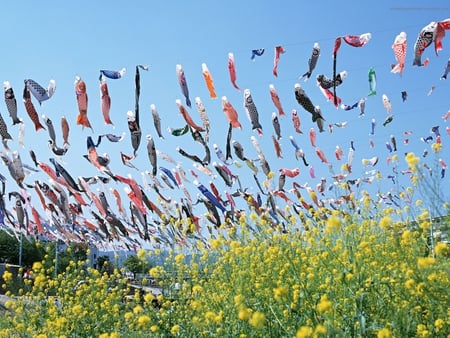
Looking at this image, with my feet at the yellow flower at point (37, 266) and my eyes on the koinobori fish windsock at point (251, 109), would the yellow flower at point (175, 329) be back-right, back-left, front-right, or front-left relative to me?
back-right

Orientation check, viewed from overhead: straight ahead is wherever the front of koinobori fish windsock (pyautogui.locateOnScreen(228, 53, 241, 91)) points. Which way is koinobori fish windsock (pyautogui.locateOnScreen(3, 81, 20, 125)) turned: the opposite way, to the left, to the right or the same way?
the same way

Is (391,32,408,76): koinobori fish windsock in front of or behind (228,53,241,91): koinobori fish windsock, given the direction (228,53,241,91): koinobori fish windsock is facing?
behind

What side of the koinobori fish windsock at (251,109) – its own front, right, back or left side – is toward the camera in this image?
left

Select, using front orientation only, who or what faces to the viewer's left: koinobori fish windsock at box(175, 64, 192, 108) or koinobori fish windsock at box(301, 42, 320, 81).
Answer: koinobori fish windsock at box(175, 64, 192, 108)

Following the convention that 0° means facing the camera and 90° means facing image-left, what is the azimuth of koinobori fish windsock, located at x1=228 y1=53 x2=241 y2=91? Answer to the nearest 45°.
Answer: approximately 90°

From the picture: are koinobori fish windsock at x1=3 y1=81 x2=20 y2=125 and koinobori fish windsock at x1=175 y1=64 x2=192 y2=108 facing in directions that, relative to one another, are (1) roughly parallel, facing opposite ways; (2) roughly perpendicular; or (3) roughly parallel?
roughly parallel

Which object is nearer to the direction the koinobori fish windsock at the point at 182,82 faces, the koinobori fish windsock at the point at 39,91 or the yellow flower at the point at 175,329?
the koinobori fish windsock

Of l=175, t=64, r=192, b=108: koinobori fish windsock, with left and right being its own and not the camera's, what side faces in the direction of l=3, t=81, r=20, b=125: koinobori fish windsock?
front

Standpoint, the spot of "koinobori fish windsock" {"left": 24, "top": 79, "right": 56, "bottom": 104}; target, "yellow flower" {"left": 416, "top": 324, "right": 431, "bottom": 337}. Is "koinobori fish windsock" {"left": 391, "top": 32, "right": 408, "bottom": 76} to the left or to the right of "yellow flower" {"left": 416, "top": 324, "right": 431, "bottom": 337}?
left

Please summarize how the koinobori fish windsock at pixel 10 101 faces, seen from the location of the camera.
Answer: facing to the left of the viewer
